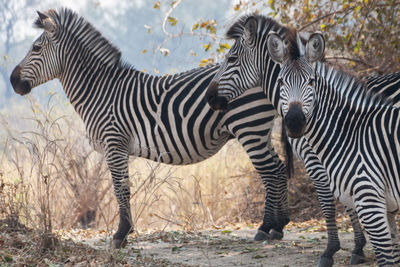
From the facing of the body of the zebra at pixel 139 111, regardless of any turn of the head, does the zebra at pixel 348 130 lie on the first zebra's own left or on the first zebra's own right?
on the first zebra's own left

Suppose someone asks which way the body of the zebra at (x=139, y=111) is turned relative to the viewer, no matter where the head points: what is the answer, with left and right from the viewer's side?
facing to the left of the viewer
